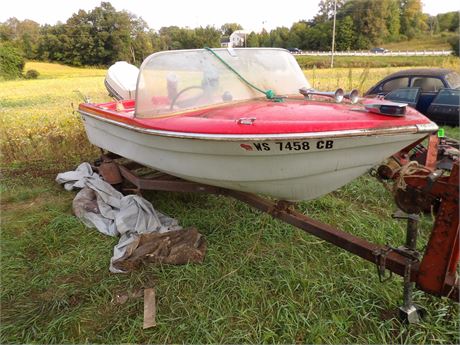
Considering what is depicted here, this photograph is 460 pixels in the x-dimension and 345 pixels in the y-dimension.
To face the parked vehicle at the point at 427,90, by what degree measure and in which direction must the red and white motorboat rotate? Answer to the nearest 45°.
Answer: approximately 90° to its left

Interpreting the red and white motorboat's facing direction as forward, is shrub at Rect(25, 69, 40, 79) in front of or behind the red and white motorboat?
behind

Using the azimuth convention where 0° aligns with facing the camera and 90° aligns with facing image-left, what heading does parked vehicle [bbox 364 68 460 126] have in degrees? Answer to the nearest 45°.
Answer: approximately 315°

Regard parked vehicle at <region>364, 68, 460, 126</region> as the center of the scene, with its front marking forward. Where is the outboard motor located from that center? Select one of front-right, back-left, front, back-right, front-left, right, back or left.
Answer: right

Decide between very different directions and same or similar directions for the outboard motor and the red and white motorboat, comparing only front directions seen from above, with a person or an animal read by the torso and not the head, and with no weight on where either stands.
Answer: same or similar directions

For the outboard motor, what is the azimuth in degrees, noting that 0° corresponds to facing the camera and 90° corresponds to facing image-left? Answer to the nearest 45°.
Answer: approximately 315°

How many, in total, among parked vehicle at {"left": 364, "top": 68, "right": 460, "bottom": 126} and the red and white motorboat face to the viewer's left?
0

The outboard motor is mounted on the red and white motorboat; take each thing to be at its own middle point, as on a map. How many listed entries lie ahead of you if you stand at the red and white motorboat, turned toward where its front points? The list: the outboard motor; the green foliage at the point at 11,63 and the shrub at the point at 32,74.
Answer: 0

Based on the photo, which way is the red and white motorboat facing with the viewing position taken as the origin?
facing the viewer and to the right of the viewer

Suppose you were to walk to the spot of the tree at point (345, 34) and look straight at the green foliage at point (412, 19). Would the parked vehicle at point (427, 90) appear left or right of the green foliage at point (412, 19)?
right

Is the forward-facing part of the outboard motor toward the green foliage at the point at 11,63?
no

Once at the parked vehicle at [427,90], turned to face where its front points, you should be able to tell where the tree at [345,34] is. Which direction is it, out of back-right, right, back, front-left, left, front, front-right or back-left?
back-left
